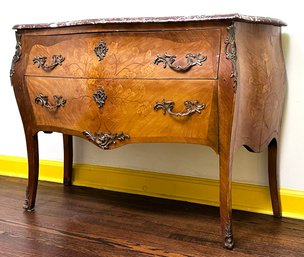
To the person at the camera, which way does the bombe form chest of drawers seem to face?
facing the viewer and to the left of the viewer
